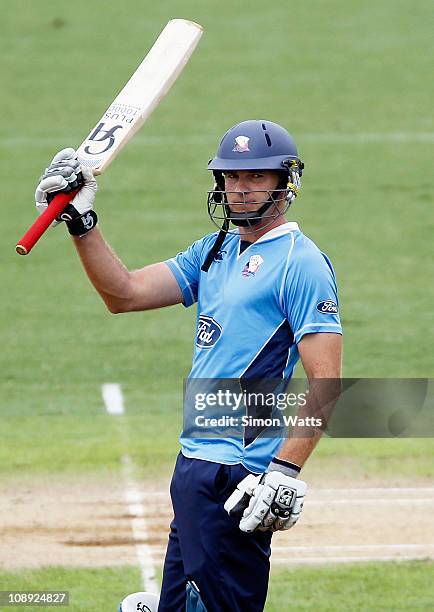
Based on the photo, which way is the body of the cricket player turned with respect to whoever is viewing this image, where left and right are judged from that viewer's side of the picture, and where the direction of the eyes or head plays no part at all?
facing the viewer and to the left of the viewer
